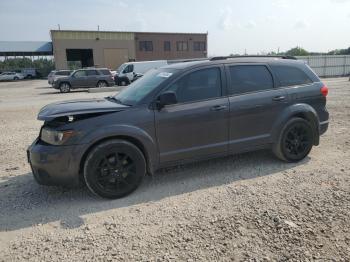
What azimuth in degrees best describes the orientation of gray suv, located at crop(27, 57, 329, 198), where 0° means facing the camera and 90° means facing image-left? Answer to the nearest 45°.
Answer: approximately 45°

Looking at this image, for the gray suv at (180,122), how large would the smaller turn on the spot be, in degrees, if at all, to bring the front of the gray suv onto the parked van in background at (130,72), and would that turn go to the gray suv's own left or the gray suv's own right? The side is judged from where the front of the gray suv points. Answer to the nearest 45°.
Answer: approximately 135° to the gray suv's own right

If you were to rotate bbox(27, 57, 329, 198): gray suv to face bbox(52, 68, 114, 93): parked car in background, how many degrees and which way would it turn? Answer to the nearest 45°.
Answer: approximately 135° to its right
